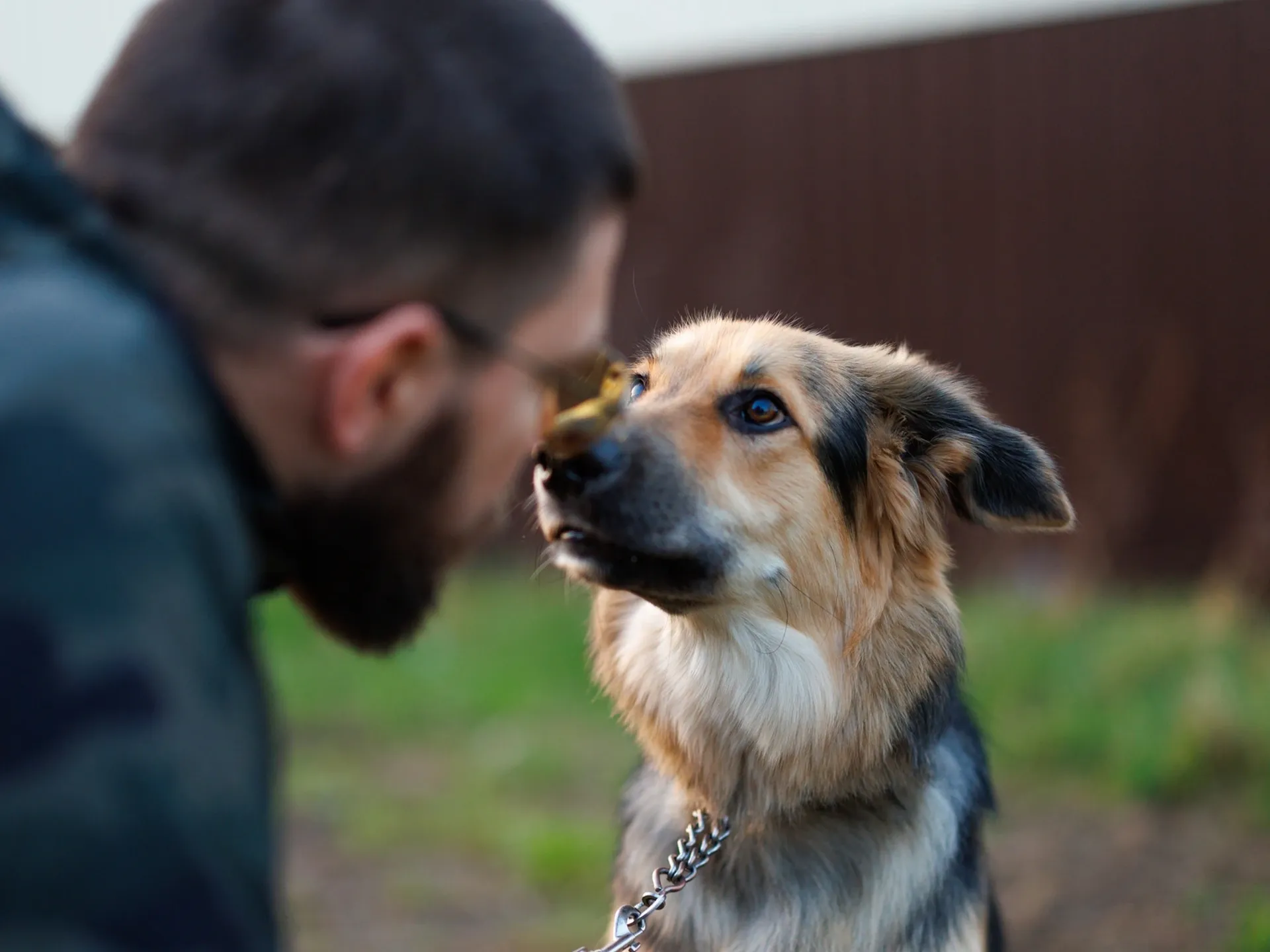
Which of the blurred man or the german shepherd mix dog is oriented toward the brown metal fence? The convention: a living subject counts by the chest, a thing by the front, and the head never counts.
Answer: the blurred man

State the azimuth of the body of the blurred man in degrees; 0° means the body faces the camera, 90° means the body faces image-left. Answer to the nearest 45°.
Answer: approximately 225°

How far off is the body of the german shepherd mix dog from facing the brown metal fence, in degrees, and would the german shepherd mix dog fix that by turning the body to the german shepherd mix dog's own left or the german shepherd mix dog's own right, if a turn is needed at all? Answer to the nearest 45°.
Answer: approximately 135° to the german shepherd mix dog's own right

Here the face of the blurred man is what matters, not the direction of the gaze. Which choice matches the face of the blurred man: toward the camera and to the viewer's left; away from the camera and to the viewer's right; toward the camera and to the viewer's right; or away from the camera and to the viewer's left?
away from the camera and to the viewer's right

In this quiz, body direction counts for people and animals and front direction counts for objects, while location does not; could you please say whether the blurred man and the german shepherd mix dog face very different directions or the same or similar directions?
very different directions

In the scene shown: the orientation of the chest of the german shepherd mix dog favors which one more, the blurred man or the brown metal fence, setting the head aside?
the blurred man

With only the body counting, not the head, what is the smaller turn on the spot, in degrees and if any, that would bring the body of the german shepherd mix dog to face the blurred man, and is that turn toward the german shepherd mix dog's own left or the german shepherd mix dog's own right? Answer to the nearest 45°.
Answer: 0° — it already faces them

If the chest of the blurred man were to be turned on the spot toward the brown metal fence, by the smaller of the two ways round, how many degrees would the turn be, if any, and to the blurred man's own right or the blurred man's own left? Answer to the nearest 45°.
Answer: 0° — they already face it

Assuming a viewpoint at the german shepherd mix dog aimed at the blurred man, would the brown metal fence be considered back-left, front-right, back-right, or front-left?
back-right

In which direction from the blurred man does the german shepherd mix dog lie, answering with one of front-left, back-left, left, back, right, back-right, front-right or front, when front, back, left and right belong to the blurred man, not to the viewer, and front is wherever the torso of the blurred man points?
front

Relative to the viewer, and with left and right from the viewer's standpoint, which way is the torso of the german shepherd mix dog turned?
facing the viewer and to the left of the viewer
